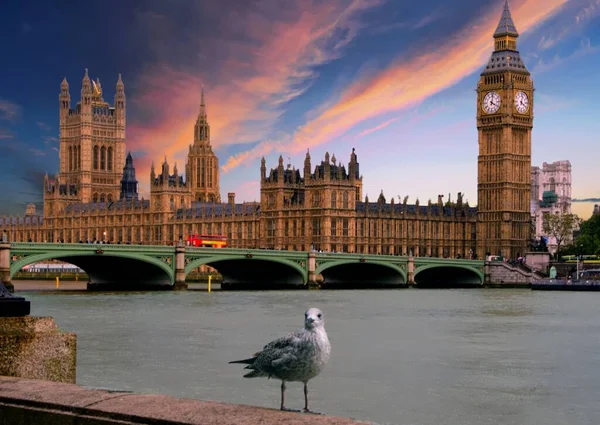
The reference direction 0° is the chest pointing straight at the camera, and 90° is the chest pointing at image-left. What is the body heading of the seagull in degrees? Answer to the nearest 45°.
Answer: approximately 270°
